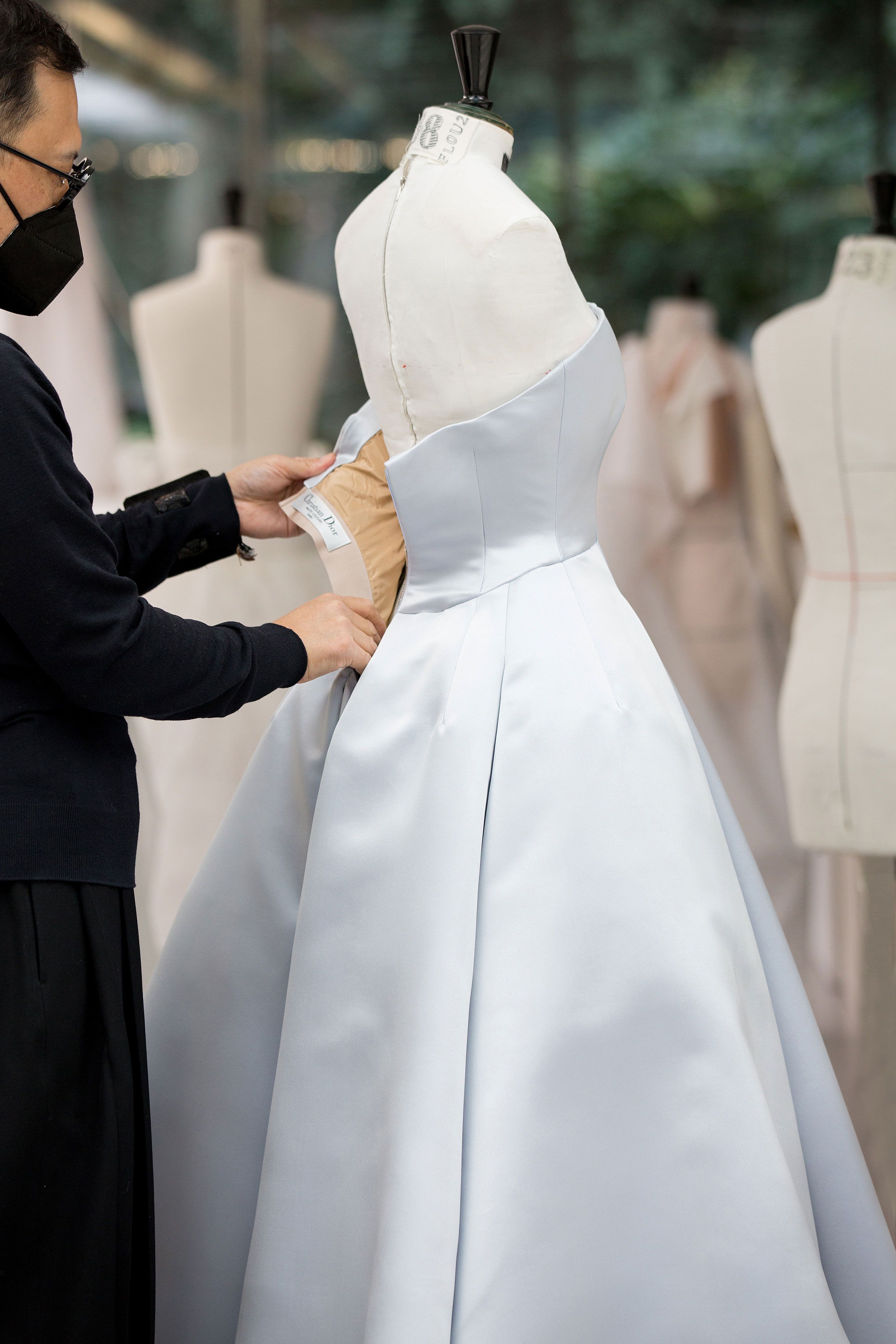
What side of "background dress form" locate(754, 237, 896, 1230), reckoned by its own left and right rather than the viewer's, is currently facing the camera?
back

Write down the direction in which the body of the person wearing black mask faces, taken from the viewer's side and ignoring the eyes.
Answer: to the viewer's right

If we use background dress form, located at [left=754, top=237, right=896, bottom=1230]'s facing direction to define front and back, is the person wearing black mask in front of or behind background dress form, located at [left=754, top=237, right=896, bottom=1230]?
behind

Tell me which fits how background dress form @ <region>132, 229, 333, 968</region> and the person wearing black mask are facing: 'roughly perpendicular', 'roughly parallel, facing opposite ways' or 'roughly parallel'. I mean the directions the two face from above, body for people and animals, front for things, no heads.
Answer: roughly perpendicular

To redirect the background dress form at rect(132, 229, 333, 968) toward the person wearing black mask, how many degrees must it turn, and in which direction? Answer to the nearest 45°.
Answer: approximately 180°

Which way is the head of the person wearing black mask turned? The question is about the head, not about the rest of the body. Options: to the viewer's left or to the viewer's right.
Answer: to the viewer's right

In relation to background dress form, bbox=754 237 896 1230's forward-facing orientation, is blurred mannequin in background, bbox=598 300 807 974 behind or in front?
in front

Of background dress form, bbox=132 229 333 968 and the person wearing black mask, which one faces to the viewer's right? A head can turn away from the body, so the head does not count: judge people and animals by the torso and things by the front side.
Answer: the person wearing black mask

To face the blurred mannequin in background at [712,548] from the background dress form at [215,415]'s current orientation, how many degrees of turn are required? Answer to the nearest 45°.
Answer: approximately 90° to its right

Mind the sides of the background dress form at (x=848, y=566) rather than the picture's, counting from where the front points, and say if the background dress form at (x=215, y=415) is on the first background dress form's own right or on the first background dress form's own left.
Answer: on the first background dress form's own left

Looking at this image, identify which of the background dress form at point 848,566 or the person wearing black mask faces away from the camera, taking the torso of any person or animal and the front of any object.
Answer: the background dress form

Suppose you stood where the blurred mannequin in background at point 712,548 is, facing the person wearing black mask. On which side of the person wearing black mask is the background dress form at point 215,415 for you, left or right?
right

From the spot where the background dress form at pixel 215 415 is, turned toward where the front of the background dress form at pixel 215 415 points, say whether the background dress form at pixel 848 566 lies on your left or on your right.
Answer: on your right
